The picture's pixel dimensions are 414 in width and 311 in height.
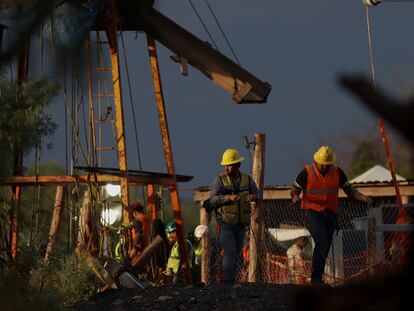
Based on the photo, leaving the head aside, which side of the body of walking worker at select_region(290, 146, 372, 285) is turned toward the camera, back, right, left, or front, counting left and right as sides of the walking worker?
front

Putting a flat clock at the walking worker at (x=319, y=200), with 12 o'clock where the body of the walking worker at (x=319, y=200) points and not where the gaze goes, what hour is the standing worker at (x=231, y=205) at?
the standing worker at (x=231, y=205) is roughly at 3 o'clock from the walking worker at (x=319, y=200).

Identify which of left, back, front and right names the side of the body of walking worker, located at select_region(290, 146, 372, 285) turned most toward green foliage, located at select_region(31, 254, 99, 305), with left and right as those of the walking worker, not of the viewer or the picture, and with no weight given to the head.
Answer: right

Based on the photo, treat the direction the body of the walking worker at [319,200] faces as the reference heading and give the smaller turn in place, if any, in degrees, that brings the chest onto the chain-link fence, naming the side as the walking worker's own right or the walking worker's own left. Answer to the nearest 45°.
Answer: approximately 180°

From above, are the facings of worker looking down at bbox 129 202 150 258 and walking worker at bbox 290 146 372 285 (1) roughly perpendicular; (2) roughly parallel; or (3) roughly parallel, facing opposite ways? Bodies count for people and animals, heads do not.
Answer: roughly perpendicular

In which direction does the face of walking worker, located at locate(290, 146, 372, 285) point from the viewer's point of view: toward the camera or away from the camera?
toward the camera

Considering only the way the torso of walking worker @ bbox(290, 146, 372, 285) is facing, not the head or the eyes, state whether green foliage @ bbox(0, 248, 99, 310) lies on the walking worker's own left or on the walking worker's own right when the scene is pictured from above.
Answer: on the walking worker's own right
